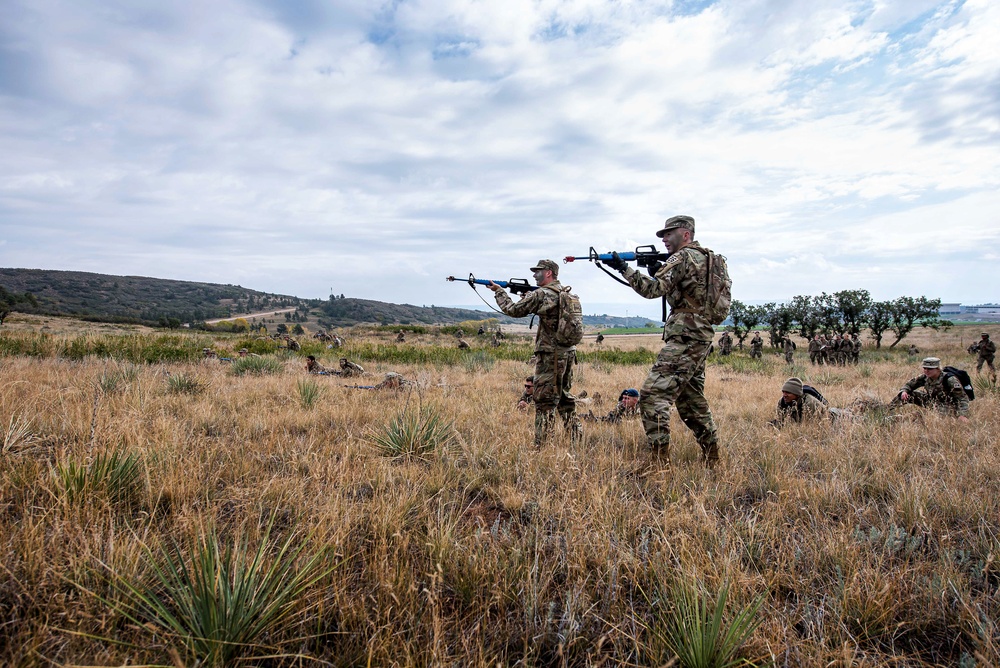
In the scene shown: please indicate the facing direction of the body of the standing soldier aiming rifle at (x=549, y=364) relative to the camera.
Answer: to the viewer's left

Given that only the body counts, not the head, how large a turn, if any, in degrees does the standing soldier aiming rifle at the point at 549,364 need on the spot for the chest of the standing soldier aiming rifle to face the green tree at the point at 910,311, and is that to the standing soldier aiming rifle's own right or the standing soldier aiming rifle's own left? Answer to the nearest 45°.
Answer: approximately 135° to the standing soldier aiming rifle's own right

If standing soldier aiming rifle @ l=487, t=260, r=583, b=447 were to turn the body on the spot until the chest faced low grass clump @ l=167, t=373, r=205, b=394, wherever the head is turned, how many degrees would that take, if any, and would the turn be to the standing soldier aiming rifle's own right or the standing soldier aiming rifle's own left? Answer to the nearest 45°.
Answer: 0° — they already face it

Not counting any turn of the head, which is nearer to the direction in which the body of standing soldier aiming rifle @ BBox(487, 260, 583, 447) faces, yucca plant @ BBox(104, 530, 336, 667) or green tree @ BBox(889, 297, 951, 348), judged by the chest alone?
the yucca plant

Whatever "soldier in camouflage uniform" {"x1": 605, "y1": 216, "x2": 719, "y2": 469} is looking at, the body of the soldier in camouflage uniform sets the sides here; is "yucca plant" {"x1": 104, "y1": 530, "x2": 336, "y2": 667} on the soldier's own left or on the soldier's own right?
on the soldier's own left

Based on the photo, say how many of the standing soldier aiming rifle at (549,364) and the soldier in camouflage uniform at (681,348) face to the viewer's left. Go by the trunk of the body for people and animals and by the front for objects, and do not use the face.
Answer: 2

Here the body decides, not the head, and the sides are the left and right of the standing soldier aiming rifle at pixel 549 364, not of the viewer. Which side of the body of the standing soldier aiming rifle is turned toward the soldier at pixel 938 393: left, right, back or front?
back

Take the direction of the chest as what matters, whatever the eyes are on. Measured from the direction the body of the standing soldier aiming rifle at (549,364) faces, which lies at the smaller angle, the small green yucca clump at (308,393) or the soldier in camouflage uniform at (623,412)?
the small green yucca clump

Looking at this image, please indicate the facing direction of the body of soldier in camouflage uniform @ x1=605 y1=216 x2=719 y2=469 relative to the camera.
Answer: to the viewer's left

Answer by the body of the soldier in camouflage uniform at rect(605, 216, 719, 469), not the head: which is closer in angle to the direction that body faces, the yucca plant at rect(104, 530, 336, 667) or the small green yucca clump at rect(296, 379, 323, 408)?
the small green yucca clump
